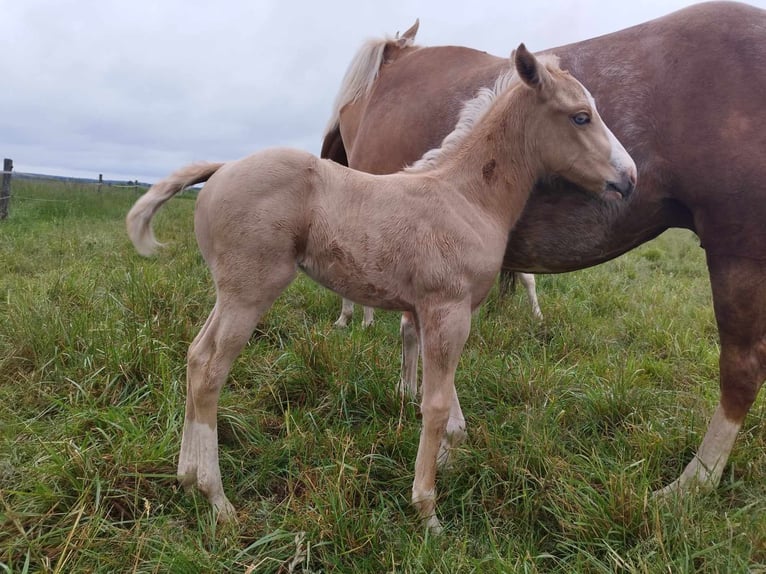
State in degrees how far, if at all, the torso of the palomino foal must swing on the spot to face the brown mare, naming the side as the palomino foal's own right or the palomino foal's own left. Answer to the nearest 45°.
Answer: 0° — it already faces it

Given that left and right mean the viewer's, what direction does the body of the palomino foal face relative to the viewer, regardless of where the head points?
facing to the right of the viewer

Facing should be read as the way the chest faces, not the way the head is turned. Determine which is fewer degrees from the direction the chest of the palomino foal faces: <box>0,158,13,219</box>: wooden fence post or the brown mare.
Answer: the brown mare
